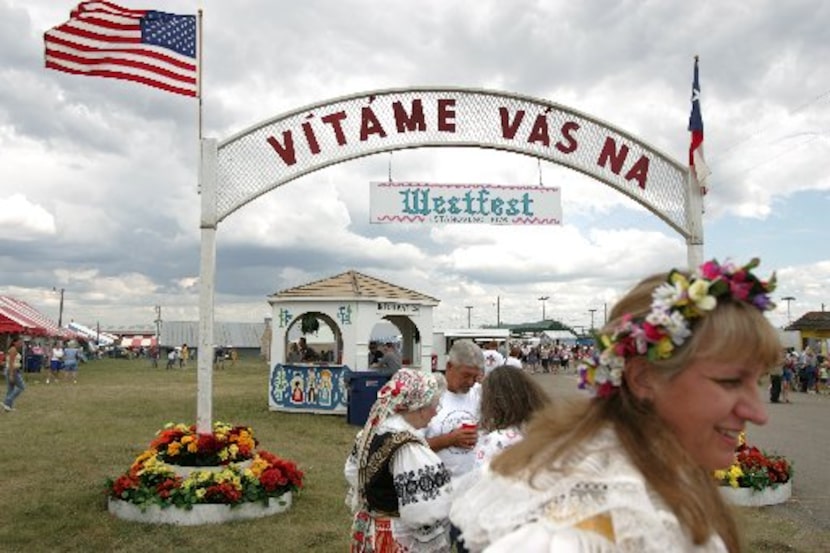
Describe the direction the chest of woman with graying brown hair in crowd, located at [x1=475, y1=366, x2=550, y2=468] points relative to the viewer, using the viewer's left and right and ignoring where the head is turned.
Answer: facing away from the viewer

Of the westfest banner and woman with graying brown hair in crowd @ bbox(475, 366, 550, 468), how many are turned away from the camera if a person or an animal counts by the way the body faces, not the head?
1

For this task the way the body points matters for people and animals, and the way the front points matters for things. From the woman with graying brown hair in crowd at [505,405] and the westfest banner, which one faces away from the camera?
the woman with graying brown hair in crowd

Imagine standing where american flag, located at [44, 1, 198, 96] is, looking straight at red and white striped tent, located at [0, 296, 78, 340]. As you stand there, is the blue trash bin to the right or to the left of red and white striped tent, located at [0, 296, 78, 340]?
right

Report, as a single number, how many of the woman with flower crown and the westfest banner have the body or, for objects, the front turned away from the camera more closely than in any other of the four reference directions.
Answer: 0

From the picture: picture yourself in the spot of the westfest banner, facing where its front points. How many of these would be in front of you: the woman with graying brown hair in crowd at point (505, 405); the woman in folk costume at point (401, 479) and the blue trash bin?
2

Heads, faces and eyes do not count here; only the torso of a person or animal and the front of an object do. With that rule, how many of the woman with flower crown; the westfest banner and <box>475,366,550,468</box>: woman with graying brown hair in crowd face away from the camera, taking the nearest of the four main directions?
1

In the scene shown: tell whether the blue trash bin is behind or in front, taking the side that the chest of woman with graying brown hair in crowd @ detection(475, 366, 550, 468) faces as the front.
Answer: in front

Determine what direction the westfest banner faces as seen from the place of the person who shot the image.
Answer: facing the viewer

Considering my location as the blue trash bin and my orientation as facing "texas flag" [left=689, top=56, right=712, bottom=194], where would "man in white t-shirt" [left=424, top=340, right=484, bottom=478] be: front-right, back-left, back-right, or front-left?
front-right

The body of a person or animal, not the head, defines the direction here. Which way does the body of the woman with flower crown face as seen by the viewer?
to the viewer's right

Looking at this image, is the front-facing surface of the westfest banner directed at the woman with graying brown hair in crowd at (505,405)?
yes

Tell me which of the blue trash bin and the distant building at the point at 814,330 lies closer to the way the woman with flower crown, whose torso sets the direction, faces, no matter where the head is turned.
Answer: the distant building

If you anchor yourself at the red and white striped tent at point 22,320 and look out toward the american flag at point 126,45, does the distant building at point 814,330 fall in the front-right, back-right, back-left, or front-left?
front-left

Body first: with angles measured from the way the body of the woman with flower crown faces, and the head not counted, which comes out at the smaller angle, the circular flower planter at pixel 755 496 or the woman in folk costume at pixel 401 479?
the circular flower planter

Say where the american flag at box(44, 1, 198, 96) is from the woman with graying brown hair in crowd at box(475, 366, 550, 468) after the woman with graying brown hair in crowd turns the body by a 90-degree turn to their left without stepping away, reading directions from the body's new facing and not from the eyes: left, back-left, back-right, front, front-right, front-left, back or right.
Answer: front-right

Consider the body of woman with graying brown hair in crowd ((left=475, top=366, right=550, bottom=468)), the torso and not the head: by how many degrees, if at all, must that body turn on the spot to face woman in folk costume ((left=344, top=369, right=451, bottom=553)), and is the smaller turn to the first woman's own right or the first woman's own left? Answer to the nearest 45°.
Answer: approximately 135° to the first woman's own left

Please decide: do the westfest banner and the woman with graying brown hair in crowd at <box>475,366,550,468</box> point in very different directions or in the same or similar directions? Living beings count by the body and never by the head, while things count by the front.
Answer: very different directions

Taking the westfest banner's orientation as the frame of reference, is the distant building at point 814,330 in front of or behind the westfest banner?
behind

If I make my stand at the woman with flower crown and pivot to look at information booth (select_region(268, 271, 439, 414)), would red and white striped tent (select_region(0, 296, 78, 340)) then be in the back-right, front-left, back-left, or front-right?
front-left
